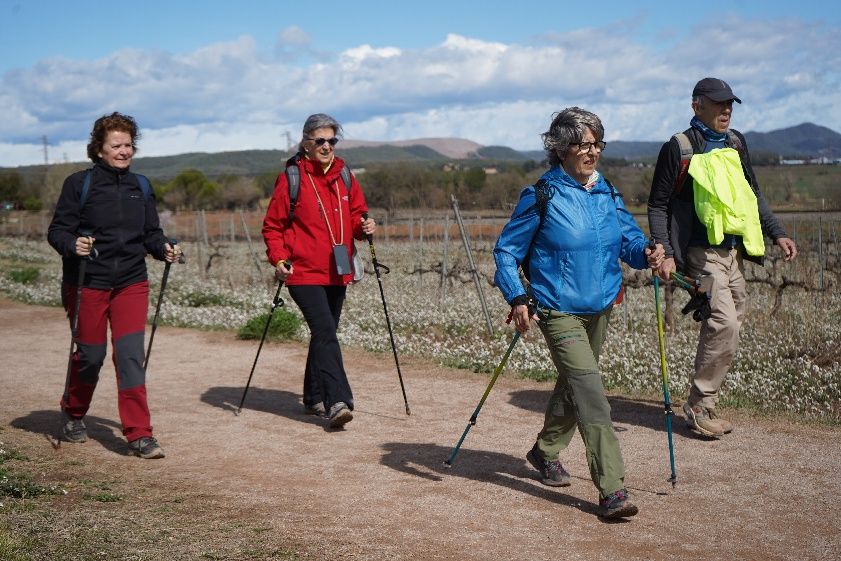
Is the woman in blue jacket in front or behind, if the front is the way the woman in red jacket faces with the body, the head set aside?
in front

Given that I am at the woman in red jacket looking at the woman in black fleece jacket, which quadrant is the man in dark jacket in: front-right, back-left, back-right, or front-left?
back-left

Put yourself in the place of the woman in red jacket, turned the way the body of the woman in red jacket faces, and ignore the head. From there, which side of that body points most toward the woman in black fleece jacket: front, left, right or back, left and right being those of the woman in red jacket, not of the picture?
right

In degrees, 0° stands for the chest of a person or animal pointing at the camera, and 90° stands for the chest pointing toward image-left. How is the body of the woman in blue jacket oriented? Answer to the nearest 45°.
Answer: approximately 315°

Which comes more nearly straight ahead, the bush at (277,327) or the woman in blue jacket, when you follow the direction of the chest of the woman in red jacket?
the woman in blue jacket

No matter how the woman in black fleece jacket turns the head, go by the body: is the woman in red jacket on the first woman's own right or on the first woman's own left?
on the first woman's own left

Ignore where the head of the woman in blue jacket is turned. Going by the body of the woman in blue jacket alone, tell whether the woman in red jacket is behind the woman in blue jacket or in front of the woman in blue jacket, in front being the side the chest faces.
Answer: behind

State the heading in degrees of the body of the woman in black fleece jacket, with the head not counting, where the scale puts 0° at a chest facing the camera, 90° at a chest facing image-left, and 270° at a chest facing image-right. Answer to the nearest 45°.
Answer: approximately 315°

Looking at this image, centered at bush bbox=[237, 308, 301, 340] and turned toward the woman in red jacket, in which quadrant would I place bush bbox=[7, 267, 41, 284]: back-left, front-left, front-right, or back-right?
back-right
